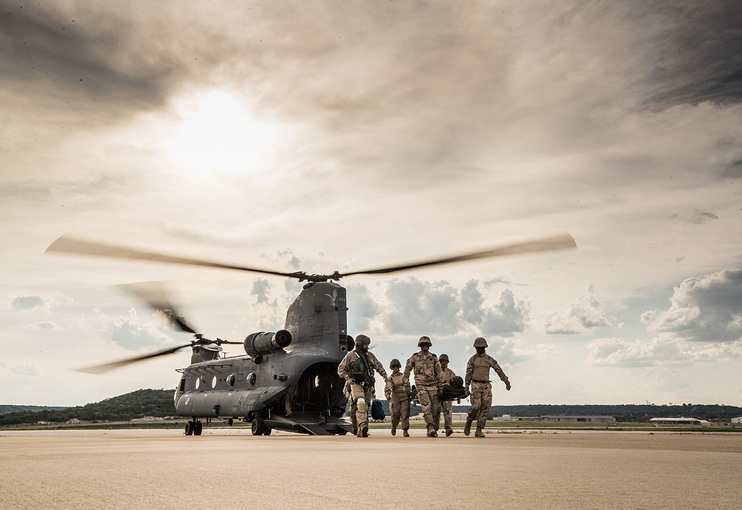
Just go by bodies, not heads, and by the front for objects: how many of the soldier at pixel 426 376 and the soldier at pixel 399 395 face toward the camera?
2

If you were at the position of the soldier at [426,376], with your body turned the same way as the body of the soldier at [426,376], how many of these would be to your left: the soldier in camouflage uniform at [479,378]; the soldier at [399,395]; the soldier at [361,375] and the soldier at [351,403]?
1

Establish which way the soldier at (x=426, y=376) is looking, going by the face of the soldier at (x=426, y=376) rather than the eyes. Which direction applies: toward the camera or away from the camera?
toward the camera

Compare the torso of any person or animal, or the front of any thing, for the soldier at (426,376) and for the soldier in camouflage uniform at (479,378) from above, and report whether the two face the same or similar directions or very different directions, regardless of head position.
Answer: same or similar directions

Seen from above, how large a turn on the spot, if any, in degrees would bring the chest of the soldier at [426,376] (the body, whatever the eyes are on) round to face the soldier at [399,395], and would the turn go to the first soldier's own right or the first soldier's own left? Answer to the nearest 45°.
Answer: approximately 135° to the first soldier's own right

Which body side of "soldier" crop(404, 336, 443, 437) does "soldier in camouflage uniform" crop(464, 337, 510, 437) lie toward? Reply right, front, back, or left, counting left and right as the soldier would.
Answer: left

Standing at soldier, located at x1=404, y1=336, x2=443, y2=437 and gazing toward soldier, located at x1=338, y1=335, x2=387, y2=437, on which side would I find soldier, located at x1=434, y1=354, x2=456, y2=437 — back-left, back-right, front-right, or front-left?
back-right

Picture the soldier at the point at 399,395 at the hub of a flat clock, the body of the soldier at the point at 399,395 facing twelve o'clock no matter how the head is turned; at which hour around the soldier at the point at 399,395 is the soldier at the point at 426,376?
the soldier at the point at 426,376 is roughly at 10 o'clock from the soldier at the point at 399,395.

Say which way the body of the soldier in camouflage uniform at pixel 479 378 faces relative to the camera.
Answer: toward the camera

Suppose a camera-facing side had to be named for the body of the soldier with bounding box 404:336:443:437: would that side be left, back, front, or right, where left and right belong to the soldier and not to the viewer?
front

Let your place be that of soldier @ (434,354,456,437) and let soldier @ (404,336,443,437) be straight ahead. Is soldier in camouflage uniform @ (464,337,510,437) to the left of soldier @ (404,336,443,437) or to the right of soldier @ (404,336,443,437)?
left

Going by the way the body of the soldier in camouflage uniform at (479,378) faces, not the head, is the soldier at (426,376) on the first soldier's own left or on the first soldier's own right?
on the first soldier's own right

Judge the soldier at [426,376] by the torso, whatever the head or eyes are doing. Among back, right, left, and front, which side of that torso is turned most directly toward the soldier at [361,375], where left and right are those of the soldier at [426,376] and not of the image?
right
